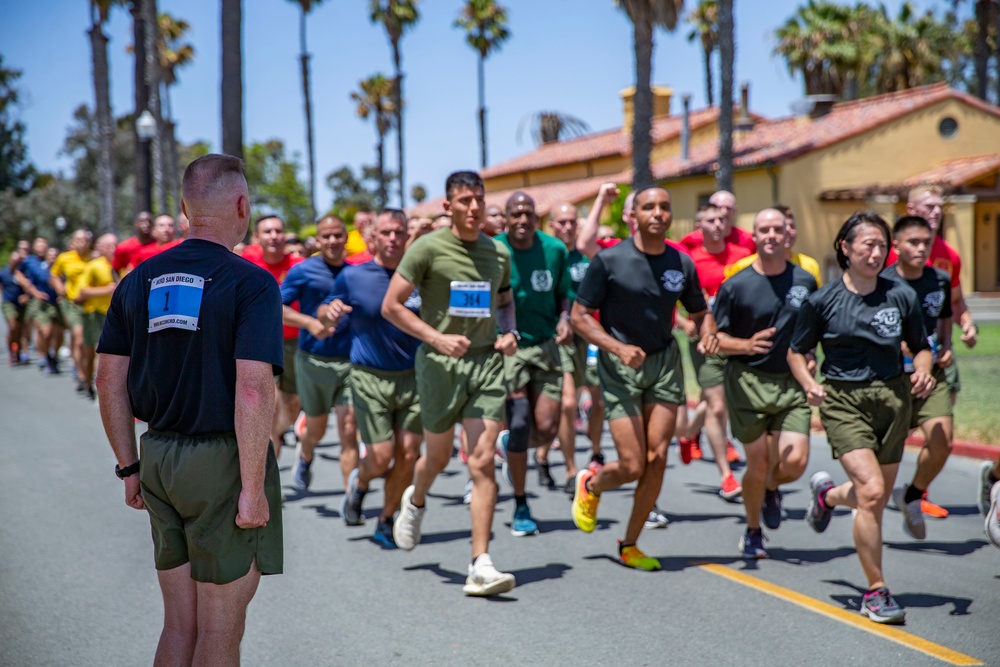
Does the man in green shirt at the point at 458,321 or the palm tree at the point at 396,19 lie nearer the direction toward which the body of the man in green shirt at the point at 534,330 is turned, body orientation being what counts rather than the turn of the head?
the man in green shirt

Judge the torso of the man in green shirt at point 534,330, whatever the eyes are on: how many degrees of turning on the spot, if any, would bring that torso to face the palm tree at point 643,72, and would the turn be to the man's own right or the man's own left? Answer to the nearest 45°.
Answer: approximately 180°

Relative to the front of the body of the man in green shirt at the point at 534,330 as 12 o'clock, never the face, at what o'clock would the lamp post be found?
The lamp post is roughly at 5 o'clock from the man in green shirt.

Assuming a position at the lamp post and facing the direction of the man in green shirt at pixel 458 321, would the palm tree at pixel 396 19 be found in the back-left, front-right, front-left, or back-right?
back-left

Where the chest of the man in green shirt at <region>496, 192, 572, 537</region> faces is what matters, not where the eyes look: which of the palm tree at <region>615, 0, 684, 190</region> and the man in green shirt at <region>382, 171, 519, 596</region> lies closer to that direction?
the man in green shirt

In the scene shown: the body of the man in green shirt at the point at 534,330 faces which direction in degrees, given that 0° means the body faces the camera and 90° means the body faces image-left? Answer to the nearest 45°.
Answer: approximately 0°

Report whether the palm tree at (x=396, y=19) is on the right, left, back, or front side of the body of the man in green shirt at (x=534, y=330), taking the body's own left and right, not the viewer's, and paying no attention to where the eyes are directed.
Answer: back
